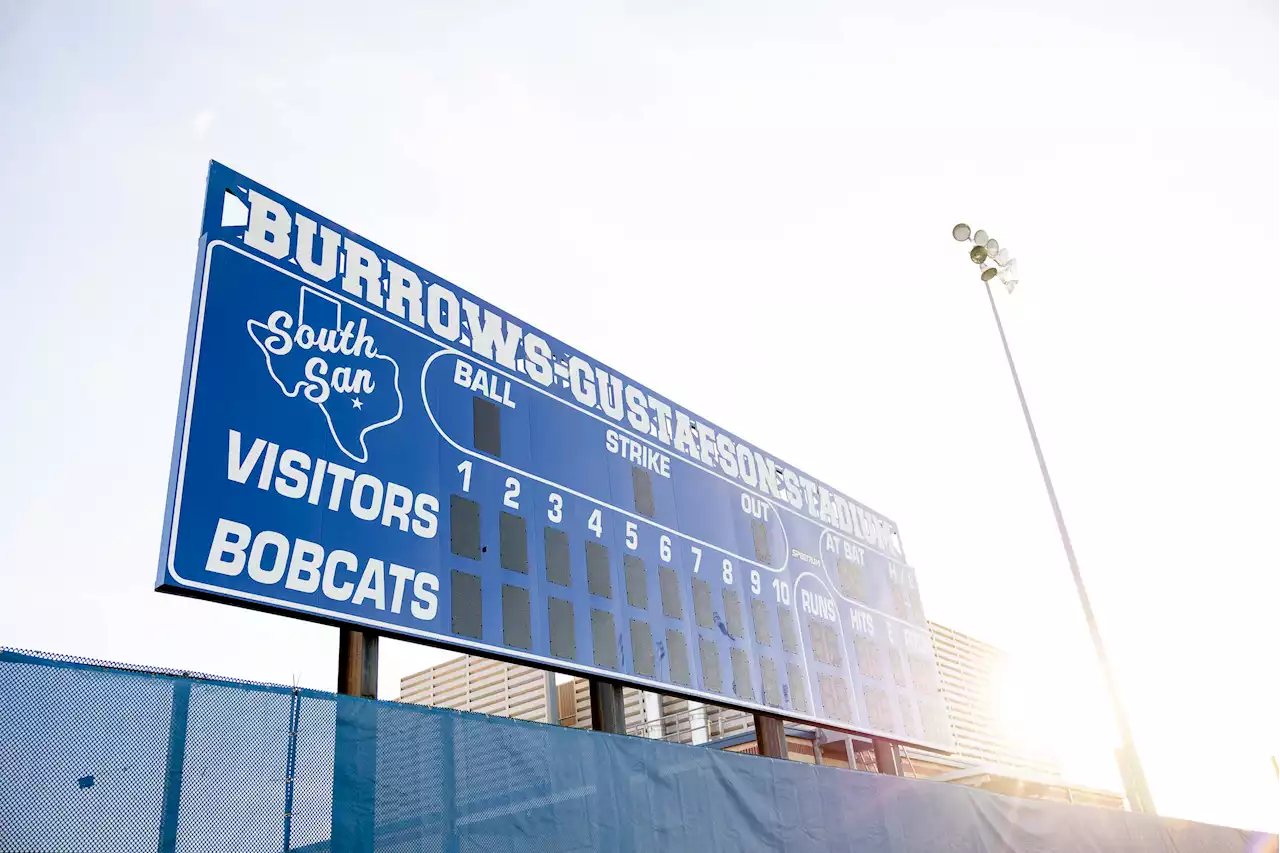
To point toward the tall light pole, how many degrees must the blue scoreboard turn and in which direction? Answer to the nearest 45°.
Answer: approximately 90° to its left
